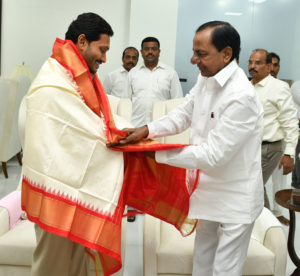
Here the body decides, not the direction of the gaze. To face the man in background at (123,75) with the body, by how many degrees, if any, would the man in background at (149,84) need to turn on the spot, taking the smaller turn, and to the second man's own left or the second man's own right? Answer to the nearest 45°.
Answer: approximately 135° to the second man's own right

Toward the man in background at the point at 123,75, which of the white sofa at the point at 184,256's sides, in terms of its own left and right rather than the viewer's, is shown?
back

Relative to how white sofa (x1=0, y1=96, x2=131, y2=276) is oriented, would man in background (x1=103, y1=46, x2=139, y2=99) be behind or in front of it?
behind

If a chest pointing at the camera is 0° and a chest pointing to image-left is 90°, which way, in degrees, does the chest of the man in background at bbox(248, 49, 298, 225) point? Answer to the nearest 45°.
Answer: approximately 45°

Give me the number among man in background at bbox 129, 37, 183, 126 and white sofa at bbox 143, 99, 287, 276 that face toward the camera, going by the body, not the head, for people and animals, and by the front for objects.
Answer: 2

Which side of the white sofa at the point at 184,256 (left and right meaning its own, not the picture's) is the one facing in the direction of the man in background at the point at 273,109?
back

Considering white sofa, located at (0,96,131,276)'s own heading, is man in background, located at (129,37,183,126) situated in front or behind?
behind

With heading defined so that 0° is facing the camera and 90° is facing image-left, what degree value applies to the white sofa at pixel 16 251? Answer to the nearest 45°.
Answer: approximately 0°
